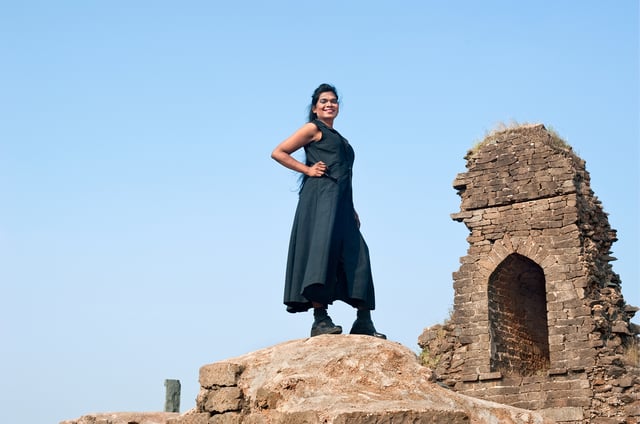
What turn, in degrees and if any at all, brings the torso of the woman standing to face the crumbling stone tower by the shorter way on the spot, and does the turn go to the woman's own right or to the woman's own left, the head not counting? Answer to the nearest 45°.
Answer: approximately 135° to the woman's own left

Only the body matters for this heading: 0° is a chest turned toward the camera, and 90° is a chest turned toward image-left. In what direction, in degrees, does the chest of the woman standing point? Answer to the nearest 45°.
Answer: approximately 315°

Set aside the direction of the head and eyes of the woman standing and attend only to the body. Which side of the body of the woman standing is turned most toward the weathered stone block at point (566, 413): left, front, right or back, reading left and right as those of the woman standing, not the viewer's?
left
